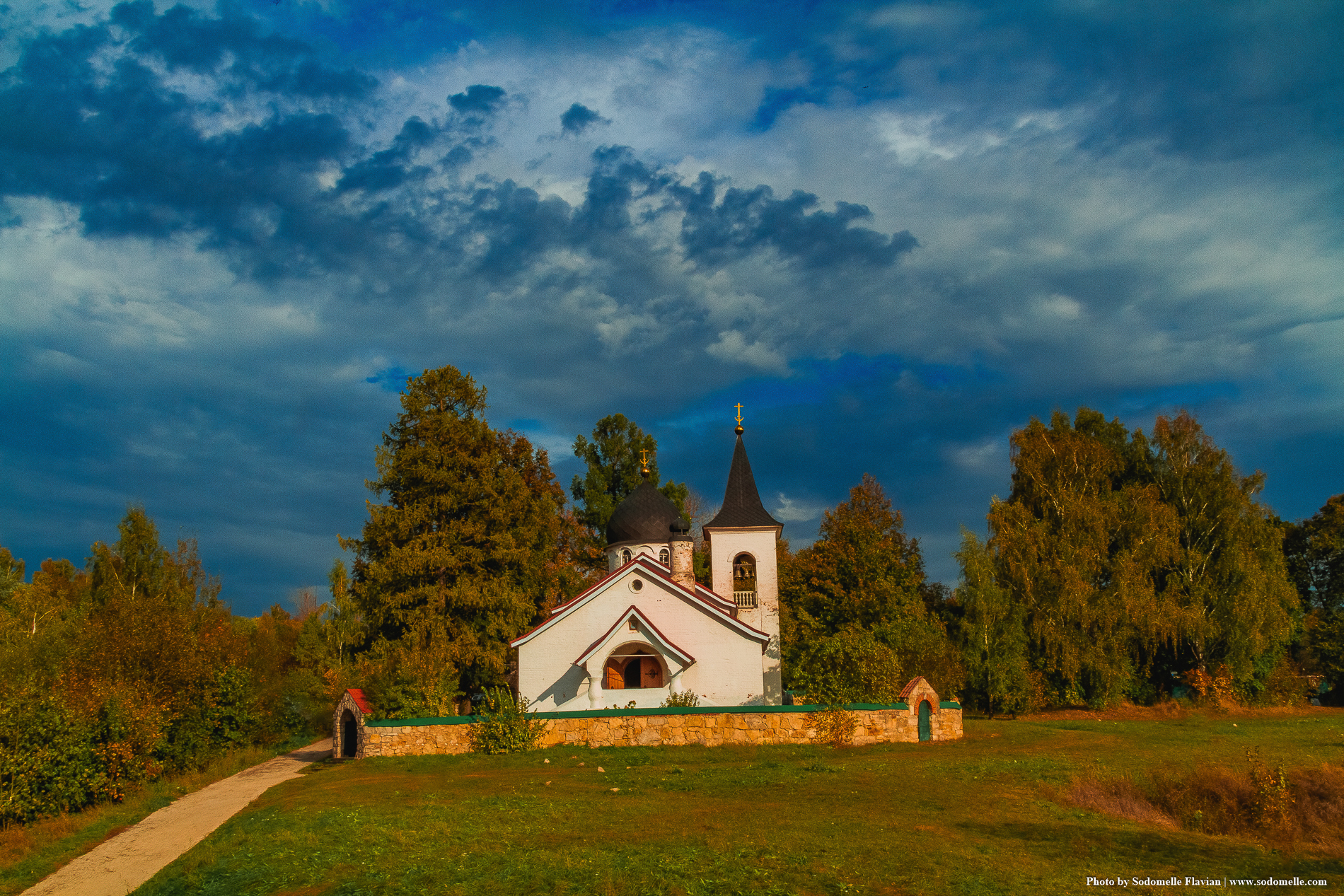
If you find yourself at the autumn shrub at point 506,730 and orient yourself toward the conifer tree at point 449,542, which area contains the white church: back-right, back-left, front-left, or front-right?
front-right

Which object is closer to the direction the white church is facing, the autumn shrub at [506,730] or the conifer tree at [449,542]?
the autumn shrub

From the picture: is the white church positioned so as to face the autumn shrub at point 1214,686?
no

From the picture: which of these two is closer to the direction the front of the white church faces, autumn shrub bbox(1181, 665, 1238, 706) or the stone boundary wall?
the stone boundary wall

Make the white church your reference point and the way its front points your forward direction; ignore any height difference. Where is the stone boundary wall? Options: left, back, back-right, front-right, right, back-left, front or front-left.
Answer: front

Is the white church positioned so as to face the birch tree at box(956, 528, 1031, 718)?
no

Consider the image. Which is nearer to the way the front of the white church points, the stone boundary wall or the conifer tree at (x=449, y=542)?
the stone boundary wall

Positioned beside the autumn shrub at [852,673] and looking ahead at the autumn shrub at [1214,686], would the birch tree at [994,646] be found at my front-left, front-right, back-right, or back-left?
front-left

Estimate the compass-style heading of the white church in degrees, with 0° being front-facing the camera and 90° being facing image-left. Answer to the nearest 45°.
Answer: approximately 0°

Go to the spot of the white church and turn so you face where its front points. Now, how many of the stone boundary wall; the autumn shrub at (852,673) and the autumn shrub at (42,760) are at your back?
0

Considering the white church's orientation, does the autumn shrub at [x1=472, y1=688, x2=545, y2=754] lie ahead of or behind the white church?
ahead

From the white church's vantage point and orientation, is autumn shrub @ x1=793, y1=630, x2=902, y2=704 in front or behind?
behind

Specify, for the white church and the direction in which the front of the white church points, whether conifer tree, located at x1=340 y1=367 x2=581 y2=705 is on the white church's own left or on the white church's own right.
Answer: on the white church's own right
